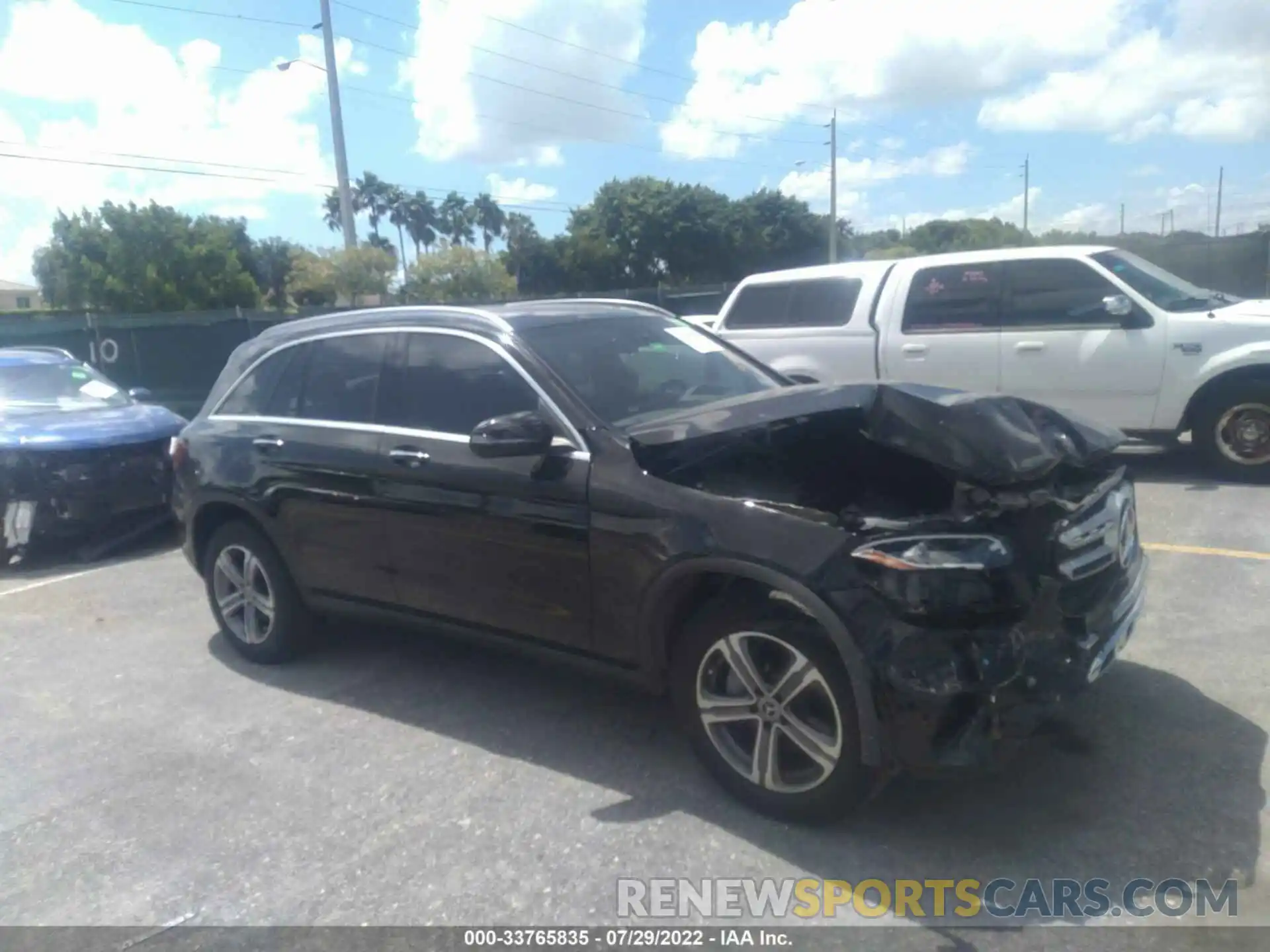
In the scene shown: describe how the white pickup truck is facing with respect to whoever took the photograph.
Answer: facing to the right of the viewer

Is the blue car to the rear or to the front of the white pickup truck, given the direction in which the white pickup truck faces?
to the rear

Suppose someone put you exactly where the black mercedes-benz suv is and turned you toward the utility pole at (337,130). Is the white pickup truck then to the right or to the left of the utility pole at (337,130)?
right

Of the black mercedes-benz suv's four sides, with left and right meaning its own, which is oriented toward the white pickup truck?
left

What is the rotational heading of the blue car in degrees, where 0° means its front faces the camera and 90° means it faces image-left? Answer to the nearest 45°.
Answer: approximately 315°

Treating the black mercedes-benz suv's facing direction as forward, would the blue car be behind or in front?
behind

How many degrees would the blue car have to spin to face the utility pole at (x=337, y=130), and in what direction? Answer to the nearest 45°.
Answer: approximately 135° to its left

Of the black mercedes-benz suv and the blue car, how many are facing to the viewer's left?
0

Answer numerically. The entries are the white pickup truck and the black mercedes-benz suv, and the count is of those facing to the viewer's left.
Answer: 0

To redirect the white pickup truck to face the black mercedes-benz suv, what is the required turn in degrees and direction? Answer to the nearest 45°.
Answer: approximately 90° to its right

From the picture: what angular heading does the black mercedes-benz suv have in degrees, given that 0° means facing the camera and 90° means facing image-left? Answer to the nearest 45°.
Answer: approximately 315°

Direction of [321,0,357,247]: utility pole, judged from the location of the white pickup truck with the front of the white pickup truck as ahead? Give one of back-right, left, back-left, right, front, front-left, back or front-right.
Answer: back-left
